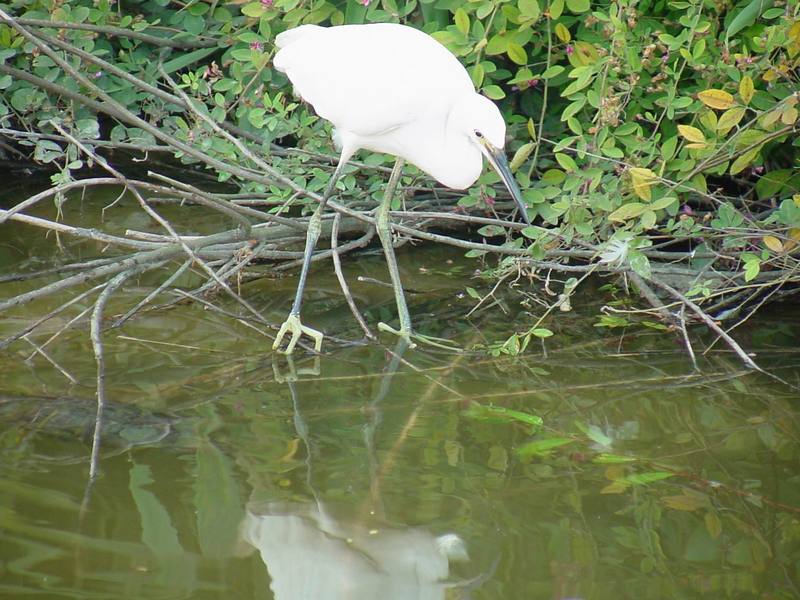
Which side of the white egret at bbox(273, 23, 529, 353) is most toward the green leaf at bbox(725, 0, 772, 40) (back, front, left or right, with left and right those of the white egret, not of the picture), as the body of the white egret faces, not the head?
front

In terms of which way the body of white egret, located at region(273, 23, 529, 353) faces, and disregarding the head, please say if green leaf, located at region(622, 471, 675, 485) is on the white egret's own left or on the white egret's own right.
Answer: on the white egret's own right

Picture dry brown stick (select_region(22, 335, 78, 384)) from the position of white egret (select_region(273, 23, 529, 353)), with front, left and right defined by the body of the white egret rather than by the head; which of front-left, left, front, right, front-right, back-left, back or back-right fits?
back-right

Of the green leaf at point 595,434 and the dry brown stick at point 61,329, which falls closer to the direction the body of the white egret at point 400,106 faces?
the green leaf

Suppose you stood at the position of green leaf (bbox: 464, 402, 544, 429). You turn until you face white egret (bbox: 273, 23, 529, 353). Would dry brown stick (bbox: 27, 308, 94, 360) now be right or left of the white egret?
left

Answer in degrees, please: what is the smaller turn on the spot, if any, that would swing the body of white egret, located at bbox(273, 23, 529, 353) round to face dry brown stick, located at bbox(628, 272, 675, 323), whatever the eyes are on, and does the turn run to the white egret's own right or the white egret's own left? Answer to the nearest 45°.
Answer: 0° — it already faces it

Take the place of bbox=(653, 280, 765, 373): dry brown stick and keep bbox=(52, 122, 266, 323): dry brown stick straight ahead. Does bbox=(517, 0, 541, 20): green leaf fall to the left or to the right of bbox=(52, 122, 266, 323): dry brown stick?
right

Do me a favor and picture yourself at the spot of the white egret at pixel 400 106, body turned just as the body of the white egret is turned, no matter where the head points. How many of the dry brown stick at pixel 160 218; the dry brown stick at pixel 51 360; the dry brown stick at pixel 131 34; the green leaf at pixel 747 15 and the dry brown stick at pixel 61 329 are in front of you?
1

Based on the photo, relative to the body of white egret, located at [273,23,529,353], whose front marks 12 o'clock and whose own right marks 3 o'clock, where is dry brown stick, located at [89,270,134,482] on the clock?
The dry brown stick is roughly at 4 o'clock from the white egret.

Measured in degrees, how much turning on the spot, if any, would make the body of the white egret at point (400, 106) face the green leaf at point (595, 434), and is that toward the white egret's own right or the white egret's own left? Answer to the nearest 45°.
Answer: approximately 45° to the white egret's own right

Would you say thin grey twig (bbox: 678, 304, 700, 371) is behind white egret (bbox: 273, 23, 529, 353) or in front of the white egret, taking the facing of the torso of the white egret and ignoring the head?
in front

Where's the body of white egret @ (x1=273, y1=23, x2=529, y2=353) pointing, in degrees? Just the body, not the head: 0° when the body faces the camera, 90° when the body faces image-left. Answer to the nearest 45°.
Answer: approximately 270°
